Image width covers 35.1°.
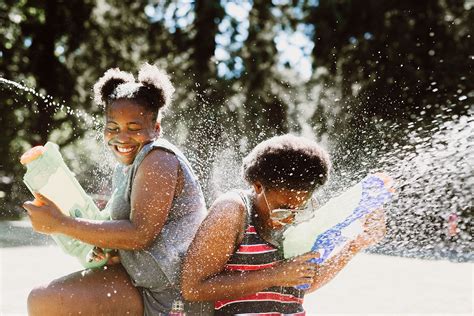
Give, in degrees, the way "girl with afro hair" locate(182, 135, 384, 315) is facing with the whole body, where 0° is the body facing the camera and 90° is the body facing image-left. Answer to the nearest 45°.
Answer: approximately 315°

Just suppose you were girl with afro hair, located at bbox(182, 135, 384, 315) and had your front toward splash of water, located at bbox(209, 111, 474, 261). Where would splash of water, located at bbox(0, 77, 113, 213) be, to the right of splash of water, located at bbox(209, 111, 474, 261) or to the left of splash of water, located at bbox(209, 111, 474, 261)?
left

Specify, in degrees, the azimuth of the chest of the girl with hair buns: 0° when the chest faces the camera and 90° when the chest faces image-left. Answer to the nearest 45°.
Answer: approximately 90°
